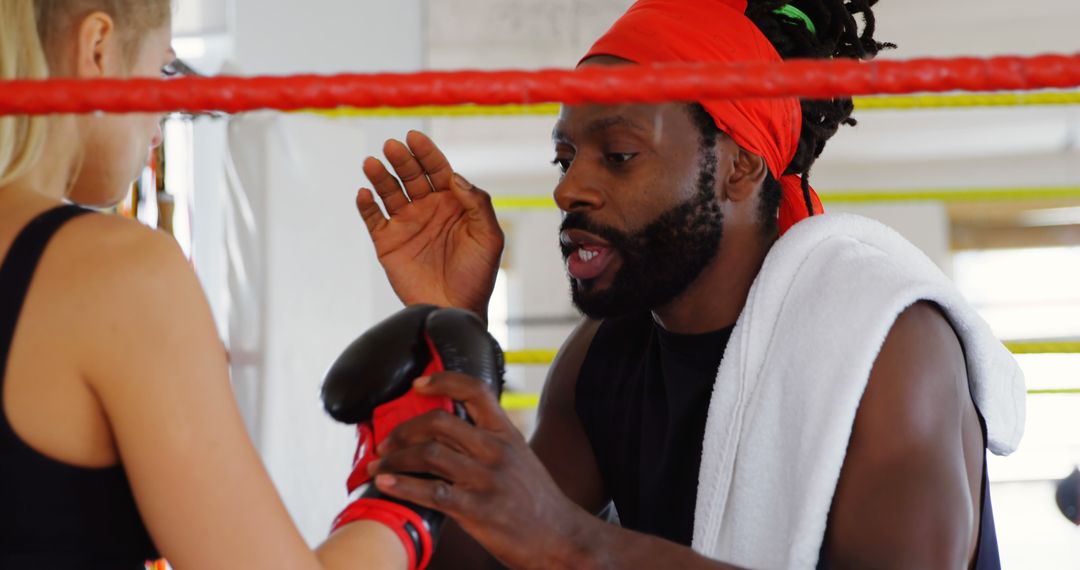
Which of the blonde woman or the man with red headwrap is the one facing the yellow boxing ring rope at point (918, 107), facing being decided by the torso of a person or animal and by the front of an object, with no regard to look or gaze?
the blonde woman

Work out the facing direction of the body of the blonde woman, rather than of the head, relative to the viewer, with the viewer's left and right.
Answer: facing away from the viewer and to the right of the viewer

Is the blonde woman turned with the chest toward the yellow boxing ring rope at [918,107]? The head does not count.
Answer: yes

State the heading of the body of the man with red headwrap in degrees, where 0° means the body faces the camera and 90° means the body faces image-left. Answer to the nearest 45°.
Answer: approximately 45°

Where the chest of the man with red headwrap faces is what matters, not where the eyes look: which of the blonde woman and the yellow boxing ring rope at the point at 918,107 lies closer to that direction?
the blonde woman

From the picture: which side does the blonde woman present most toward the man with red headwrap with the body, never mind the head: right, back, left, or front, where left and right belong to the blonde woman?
front

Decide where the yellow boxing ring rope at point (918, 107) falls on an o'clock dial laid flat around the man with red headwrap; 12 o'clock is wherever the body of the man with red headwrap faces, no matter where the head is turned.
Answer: The yellow boxing ring rope is roughly at 5 o'clock from the man with red headwrap.

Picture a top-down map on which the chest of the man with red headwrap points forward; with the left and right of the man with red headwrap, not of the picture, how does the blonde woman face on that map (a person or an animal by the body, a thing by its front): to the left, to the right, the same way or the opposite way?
the opposite way

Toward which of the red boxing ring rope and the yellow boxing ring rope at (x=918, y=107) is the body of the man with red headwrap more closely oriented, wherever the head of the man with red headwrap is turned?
the red boxing ring rope
